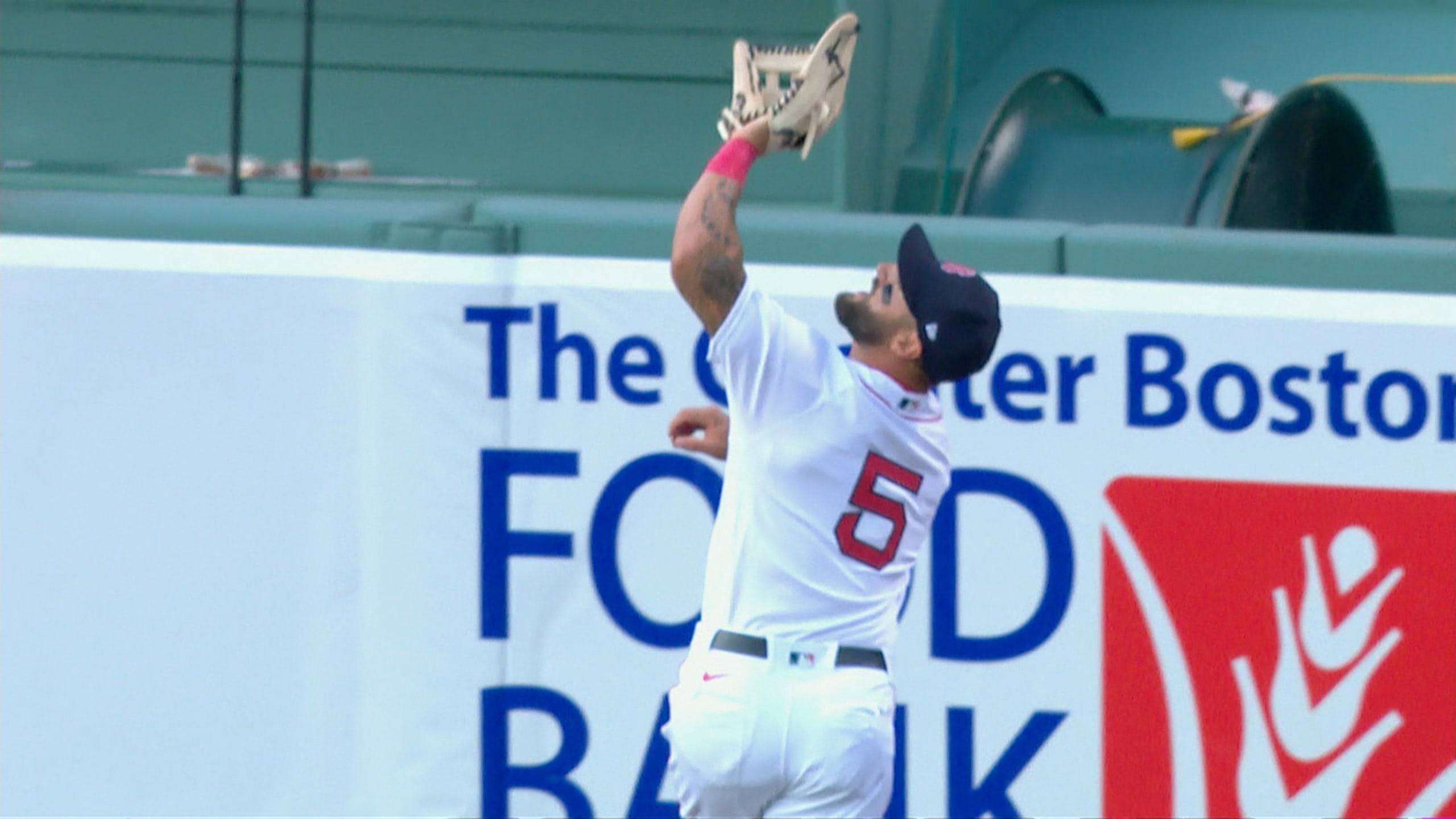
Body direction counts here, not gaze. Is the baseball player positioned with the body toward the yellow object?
no

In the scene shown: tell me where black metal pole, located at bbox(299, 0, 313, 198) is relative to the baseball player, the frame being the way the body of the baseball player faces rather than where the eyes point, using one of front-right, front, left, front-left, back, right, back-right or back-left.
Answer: front

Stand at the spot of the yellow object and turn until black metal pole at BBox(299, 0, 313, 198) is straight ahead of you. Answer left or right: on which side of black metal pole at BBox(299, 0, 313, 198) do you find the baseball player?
left

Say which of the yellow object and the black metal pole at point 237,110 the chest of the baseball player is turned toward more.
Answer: the black metal pole

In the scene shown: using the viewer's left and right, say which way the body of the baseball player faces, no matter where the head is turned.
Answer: facing away from the viewer and to the left of the viewer

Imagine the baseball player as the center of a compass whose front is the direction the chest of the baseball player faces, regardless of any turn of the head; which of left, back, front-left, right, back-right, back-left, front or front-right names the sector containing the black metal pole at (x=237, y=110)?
front
